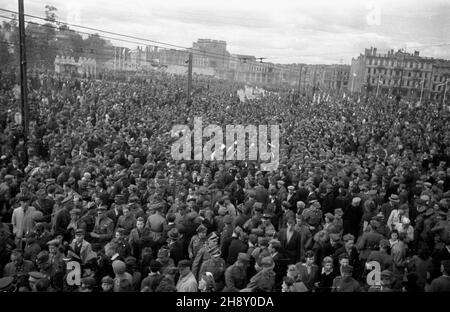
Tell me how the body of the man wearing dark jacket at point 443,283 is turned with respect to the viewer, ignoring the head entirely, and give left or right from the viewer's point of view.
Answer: facing away from the viewer

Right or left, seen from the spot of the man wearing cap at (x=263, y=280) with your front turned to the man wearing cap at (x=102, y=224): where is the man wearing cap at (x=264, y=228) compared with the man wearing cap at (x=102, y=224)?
right

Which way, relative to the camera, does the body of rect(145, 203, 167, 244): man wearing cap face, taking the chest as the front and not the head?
away from the camera

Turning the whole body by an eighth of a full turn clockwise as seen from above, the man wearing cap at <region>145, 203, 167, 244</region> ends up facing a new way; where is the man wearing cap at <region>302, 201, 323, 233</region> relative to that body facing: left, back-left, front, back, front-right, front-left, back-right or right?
front-right

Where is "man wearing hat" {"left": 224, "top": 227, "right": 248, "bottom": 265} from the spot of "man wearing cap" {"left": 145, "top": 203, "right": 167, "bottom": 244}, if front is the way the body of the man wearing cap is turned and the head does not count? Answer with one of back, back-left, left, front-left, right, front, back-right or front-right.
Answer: back-right

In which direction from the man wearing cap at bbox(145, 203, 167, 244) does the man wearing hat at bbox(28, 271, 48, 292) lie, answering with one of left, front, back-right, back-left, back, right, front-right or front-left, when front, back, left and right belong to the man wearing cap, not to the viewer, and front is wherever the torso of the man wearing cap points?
back-left

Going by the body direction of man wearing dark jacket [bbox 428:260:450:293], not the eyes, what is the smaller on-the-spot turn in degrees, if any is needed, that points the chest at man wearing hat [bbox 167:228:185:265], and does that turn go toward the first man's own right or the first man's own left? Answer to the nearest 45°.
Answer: approximately 90° to the first man's own left
